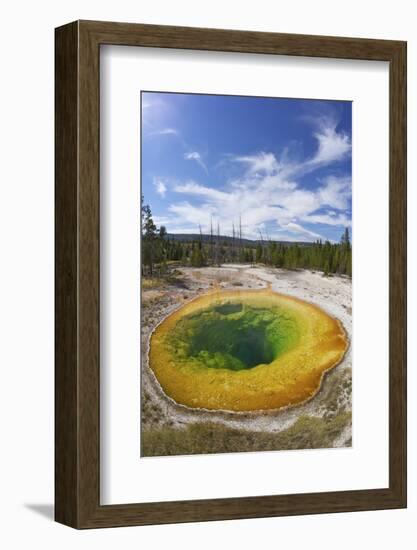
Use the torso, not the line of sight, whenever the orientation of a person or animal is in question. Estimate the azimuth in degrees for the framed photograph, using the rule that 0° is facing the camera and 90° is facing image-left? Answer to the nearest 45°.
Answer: approximately 315°
